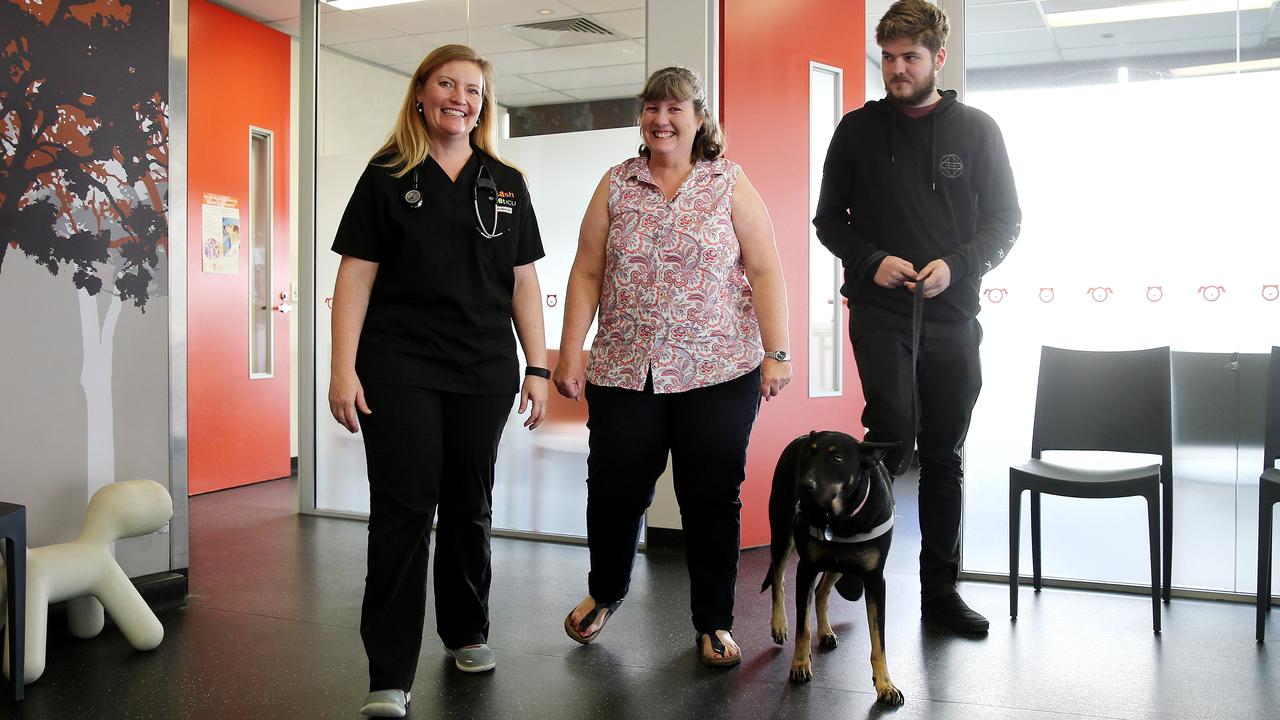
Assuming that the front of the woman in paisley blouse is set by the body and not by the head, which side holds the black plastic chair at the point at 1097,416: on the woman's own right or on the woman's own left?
on the woman's own left

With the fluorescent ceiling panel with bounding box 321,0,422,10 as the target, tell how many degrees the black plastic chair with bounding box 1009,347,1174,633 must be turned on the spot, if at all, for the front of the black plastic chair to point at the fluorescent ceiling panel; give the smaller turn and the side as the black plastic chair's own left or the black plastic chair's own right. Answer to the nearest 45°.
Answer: approximately 90° to the black plastic chair's own right

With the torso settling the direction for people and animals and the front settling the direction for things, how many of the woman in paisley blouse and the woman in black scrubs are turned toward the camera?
2

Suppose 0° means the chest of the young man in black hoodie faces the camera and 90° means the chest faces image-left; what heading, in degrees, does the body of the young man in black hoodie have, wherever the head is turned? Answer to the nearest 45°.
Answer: approximately 0°

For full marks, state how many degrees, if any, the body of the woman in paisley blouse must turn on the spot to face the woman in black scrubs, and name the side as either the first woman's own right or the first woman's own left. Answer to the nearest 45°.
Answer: approximately 45° to the first woman's own right
